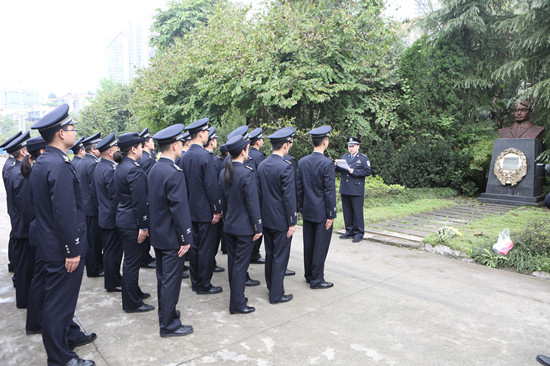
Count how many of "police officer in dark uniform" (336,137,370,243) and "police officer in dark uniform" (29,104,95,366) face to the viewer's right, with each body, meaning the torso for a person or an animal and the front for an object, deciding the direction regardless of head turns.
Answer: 1

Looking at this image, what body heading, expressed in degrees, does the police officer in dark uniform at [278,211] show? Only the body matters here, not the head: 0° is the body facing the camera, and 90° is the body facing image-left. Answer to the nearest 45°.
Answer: approximately 225°

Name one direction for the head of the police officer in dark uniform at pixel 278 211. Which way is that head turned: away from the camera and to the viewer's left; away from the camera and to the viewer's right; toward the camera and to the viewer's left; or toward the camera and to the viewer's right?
away from the camera and to the viewer's right

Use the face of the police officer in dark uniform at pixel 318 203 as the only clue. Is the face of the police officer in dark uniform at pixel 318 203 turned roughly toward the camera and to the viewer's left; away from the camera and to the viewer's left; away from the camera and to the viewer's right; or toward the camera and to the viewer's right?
away from the camera and to the viewer's right

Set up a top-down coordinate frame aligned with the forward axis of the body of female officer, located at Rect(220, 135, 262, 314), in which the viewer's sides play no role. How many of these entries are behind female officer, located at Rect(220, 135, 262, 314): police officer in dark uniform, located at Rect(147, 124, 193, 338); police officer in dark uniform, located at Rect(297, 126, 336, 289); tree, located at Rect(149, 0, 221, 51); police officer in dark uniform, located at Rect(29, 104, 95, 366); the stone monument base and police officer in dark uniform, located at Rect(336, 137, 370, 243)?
2

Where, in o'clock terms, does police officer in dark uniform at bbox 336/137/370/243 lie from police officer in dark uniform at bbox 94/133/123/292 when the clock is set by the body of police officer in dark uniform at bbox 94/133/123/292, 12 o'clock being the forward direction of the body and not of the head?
police officer in dark uniform at bbox 336/137/370/243 is roughly at 1 o'clock from police officer in dark uniform at bbox 94/133/123/292.

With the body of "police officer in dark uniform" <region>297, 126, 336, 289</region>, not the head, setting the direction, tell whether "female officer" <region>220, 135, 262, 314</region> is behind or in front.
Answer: behind

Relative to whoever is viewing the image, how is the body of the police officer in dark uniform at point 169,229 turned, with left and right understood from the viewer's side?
facing away from the viewer and to the right of the viewer

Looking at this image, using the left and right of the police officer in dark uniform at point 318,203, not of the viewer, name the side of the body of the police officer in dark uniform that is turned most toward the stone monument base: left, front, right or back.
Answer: front

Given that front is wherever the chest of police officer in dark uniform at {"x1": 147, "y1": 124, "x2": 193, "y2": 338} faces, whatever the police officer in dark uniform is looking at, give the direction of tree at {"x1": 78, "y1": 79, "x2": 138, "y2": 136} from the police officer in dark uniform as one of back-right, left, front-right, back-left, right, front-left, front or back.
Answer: front-left

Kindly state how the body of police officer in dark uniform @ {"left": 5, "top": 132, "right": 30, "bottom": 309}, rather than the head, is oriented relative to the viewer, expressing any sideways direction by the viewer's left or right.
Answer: facing away from the viewer and to the right of the viewer

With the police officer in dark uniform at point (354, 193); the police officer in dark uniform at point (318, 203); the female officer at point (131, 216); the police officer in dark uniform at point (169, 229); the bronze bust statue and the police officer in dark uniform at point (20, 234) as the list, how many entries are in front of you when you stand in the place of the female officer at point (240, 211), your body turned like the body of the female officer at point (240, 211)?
3

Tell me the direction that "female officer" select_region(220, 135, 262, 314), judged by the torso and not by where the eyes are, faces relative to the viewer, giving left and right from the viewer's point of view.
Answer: facing away from the viewer and to the right of the viewer

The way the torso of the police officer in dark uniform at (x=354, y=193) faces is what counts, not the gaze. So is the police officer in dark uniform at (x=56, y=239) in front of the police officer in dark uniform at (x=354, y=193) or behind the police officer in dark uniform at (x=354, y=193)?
in front

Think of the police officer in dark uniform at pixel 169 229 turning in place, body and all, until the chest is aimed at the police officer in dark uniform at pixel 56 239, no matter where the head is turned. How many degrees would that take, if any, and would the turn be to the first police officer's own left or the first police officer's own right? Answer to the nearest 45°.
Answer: approximately 180°

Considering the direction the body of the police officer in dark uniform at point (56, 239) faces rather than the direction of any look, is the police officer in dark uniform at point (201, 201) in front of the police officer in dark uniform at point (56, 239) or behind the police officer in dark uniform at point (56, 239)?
in front

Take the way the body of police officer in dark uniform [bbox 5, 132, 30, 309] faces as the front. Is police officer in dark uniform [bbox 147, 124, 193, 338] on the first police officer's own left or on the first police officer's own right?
on the first police officer's own right

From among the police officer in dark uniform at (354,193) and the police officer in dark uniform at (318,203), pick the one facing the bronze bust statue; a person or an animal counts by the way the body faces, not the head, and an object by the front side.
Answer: the police officer in dark uniform at (318,203)
